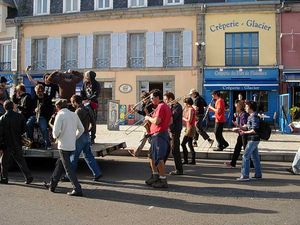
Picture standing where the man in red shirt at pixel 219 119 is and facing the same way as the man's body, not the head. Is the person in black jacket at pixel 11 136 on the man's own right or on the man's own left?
on the man's own left

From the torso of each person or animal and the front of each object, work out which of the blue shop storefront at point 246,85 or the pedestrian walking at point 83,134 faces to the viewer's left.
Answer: the pedestrian walking

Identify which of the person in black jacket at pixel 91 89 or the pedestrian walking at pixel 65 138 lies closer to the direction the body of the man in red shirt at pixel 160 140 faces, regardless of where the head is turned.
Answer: the pedestrian walking

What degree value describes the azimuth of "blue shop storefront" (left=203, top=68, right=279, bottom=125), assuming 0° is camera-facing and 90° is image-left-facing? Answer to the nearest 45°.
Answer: approximately 0°

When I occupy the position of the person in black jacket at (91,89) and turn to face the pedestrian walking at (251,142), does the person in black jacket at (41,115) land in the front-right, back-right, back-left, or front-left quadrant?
back-right

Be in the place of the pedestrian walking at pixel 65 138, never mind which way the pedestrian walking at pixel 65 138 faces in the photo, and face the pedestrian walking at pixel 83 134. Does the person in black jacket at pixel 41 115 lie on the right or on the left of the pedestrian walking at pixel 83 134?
left

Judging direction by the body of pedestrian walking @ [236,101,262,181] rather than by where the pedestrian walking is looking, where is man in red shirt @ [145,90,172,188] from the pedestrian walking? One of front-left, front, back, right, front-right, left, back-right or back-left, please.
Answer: front-left

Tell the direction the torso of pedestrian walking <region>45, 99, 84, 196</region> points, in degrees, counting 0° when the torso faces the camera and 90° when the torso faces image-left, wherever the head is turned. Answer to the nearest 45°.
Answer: approximately 135°

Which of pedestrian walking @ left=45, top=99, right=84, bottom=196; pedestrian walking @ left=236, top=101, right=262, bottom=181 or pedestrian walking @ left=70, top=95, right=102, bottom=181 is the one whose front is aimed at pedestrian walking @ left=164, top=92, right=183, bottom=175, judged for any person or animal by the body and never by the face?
pedestrian walking @ left=236, top=101, right=262, bottom=181

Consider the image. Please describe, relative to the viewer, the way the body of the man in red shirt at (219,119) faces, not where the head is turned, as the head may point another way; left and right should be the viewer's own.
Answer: facing to the left of the viewer

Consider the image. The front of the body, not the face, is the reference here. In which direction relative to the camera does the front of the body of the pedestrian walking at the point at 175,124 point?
to the viewer's left
